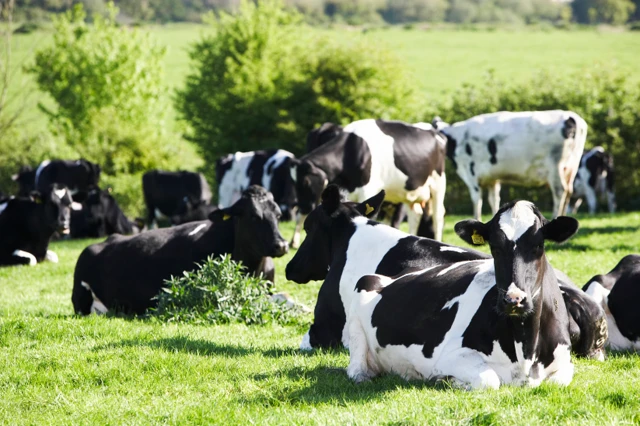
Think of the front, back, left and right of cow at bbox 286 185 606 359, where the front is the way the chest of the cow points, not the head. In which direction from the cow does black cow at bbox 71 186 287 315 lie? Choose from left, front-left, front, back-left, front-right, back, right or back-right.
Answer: front-right

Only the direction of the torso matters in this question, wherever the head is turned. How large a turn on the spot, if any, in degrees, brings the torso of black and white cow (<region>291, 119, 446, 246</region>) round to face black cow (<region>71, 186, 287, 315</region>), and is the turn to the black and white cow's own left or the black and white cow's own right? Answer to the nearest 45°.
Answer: approximately 45° to the black and white cow's own left

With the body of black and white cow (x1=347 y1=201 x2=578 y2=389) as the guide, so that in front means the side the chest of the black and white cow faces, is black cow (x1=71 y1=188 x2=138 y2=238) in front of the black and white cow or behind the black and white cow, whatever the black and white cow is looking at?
behind

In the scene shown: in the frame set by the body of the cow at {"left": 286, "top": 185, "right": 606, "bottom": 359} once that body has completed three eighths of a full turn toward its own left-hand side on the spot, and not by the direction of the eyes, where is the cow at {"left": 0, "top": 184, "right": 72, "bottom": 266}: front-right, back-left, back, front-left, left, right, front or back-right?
back

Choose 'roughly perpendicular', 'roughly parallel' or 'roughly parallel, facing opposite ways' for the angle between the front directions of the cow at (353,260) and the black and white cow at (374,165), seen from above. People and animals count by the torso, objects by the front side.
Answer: roughly parallel

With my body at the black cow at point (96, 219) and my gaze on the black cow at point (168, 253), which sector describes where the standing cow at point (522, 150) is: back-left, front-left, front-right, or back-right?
front-left

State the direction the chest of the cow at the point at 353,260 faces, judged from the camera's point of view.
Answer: to the viewer's left

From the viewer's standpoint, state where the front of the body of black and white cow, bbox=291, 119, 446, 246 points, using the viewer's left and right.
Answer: facing to the left of the viewer

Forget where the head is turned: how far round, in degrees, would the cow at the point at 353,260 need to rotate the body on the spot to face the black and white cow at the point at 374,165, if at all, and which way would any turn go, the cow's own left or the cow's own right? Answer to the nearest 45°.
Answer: approximately 90° to the cow's own right

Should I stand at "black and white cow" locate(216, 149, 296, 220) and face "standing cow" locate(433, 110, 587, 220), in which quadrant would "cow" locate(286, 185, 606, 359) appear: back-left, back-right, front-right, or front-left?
front-right
